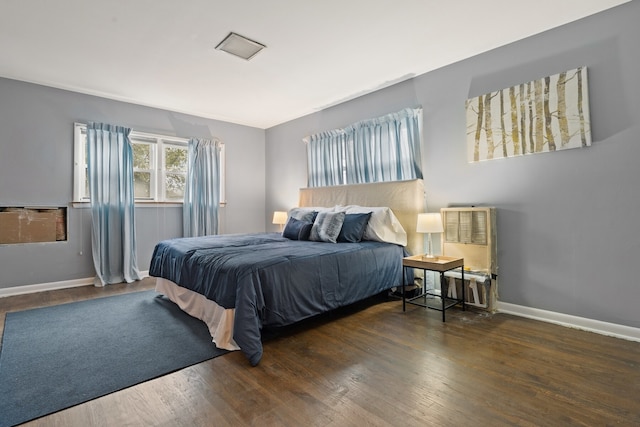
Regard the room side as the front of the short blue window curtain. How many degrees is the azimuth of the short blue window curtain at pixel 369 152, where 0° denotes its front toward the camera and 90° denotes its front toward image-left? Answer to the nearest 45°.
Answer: approximately 45°

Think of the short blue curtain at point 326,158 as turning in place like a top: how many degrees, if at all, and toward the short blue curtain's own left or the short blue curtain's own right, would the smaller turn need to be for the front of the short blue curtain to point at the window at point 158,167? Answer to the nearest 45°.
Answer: approximately 45° to the short blue curtain's own right

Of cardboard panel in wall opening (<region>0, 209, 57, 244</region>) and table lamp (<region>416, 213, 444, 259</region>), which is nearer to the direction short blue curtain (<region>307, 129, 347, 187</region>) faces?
the cardboard panel in wall opening

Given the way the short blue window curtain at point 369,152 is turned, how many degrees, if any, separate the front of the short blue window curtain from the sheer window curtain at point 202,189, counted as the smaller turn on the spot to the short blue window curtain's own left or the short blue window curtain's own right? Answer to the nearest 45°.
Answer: approximately 45° to the short blue window curtain's own right

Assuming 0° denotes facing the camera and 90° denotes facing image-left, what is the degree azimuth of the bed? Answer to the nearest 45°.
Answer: approximately 45°

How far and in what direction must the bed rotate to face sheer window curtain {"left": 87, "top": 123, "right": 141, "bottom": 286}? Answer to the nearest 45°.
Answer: approximately 90° to its right

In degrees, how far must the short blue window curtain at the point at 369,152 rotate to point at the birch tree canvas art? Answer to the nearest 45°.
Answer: approximately 90° to its left
